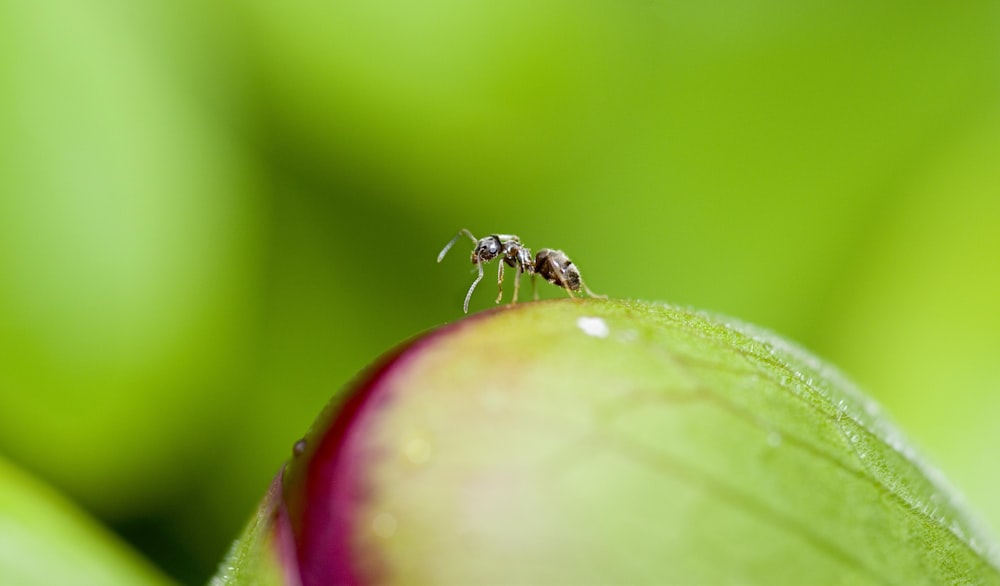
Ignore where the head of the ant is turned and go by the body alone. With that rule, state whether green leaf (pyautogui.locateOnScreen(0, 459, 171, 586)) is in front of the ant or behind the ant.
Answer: in front

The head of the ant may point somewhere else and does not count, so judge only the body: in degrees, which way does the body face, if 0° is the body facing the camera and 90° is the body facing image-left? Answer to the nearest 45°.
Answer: approximately 90°
